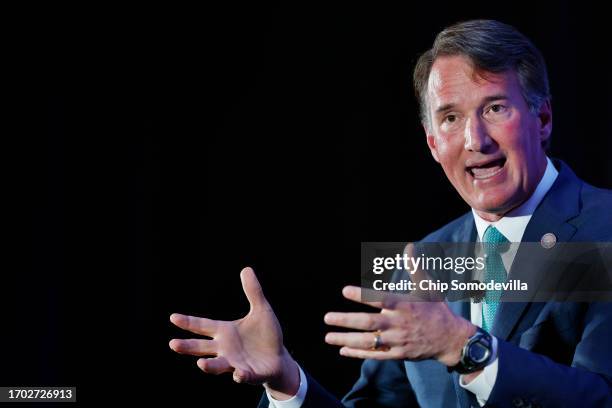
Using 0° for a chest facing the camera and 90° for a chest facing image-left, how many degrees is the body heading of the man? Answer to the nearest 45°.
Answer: approximately 45°
